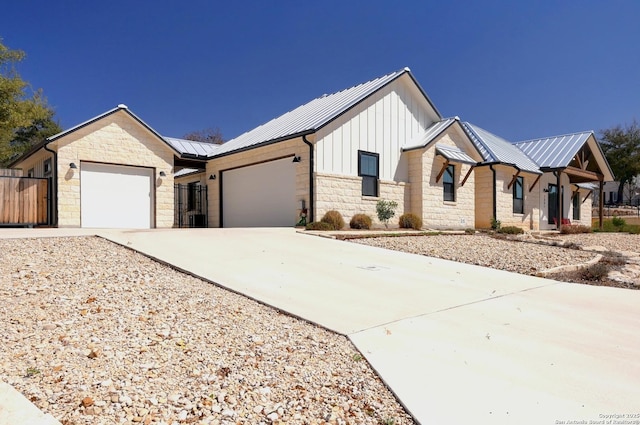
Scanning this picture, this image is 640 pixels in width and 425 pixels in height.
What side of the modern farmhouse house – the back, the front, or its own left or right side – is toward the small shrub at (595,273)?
front

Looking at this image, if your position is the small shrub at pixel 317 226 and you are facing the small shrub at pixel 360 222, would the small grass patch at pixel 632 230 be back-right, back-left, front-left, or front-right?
front-right

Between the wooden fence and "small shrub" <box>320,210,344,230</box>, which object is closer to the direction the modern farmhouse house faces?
the small shrub

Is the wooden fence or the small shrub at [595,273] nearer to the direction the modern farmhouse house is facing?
the small shrub

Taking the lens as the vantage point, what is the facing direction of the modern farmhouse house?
facing the viewer and to the right of the viewer

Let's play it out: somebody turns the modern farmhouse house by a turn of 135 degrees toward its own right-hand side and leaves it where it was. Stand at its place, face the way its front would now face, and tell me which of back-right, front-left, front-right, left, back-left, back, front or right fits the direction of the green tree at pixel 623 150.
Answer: back-right

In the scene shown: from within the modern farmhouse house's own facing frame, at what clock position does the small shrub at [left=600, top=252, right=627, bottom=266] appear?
The small shrub is roughly at 12 o'clock from the modern farmhouse house.

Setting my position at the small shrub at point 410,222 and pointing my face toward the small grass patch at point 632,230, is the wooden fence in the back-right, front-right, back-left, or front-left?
back-left

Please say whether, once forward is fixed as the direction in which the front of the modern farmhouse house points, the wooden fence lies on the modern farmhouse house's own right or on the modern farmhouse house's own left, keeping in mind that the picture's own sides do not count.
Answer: on the modern farmhouse house's own right

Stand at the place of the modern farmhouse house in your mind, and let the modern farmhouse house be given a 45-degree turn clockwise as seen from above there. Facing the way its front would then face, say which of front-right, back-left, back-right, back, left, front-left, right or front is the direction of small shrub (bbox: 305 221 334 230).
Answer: front

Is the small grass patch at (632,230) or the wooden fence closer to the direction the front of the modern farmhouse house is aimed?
the small grass patch

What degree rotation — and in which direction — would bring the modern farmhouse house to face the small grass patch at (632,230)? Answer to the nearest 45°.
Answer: approximately 45° to its left
